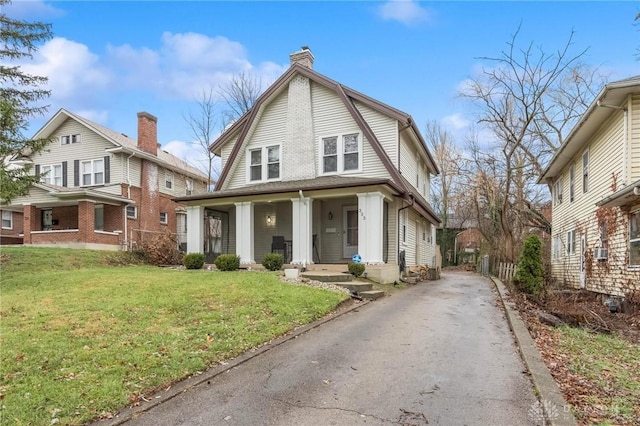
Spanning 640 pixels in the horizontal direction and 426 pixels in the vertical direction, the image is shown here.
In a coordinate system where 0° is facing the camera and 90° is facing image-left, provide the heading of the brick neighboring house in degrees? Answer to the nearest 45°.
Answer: approximately 45°

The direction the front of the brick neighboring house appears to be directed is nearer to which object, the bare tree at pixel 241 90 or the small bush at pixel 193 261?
the small bush

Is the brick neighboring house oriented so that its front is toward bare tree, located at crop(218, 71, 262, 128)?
no

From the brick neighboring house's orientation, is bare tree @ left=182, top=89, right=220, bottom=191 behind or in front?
behind

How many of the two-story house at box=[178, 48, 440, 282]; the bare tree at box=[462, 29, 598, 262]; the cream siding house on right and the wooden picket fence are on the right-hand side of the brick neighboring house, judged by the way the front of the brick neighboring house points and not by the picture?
0

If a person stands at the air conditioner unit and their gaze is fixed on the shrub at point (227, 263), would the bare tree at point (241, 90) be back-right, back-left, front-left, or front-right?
front-right

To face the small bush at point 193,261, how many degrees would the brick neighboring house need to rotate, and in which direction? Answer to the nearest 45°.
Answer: approximately 45° to its left

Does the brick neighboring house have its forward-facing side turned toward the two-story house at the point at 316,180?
no

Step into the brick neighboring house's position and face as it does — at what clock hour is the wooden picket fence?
The wooden picket fence is roughly at 9 o'clock from the brick neighboring house.

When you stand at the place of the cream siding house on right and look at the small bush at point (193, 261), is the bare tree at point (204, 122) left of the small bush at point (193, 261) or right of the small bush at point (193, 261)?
right

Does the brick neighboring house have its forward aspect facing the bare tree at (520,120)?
no

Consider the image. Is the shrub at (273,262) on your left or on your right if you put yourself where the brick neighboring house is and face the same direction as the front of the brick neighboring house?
on your left
